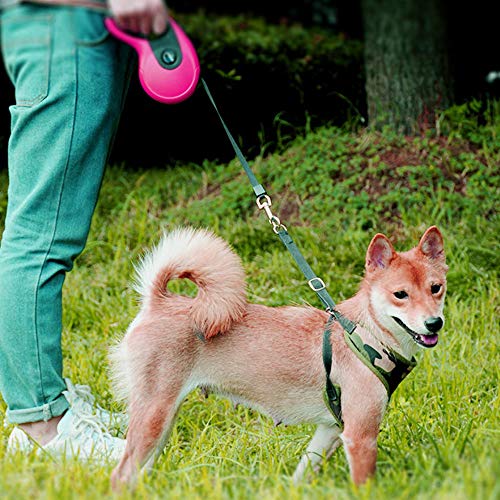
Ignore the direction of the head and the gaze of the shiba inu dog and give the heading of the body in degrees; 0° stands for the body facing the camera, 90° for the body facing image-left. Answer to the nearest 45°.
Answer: approximately 270°
